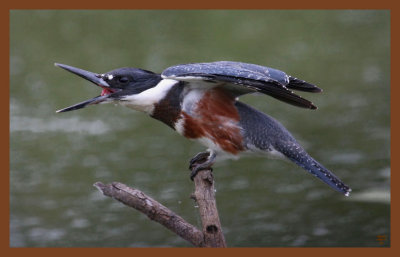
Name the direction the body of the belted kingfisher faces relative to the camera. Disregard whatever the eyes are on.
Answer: to the viewer's left
